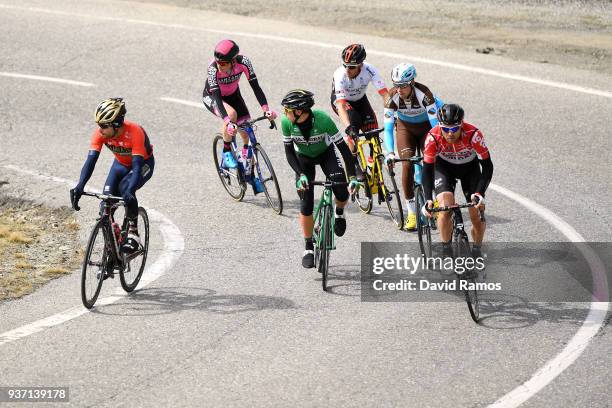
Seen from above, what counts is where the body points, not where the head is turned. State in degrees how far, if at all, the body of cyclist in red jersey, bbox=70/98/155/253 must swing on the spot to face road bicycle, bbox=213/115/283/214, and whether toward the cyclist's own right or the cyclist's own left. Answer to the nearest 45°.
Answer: approximately 180°

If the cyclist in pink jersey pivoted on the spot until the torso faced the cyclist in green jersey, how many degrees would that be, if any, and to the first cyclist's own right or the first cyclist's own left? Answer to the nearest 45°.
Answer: approximately 45° to the first cyclist's own right

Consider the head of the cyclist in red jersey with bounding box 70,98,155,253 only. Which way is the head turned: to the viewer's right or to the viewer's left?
to the viewer's left

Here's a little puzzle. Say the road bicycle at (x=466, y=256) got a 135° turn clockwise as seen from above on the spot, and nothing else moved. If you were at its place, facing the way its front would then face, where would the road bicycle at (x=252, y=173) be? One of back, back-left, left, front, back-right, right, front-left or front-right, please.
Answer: front

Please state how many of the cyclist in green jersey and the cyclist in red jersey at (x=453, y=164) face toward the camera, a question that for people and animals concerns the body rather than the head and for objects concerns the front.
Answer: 2

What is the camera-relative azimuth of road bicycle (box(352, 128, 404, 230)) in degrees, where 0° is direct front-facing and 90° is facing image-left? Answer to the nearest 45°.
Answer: approximately 315°

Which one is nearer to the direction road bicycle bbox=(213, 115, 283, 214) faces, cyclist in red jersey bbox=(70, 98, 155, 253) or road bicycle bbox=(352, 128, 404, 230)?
the road bicycle

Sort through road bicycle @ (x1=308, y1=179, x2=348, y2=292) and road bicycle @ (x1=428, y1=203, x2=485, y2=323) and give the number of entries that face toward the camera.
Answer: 2

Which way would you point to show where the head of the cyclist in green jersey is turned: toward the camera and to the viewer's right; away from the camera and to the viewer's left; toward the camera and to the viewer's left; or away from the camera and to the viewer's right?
toward the camera and to the viewer's left
